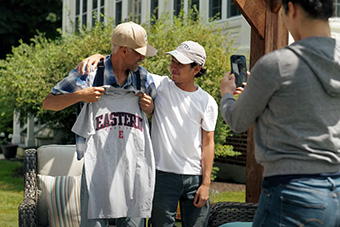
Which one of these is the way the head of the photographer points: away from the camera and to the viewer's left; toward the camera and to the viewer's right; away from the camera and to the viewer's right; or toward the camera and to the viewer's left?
away from the camera and to the viewer's left

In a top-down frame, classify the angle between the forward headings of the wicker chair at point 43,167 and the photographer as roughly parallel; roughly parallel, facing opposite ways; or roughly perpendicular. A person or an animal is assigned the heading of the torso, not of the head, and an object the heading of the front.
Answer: roughly parallel, facing opposite ways

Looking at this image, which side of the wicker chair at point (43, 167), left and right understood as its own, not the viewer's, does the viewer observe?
front

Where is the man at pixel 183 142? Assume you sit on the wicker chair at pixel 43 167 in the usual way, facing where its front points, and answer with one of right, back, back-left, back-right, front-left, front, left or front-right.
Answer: front-left

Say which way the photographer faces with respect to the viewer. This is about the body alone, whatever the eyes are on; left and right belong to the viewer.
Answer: facing away from the viewer and to the left of the viewer

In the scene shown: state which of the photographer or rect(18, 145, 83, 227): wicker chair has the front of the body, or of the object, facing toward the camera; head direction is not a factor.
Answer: the wicker chair

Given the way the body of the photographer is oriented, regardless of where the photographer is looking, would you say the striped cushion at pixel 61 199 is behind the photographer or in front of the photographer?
in front

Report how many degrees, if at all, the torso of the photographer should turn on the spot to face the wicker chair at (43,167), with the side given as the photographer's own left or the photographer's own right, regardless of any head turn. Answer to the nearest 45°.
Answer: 0° — they already face it

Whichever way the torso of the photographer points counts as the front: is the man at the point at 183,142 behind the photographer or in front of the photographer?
in front

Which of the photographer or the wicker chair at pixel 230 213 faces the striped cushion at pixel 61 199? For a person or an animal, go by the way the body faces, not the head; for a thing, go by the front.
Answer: the photographer
